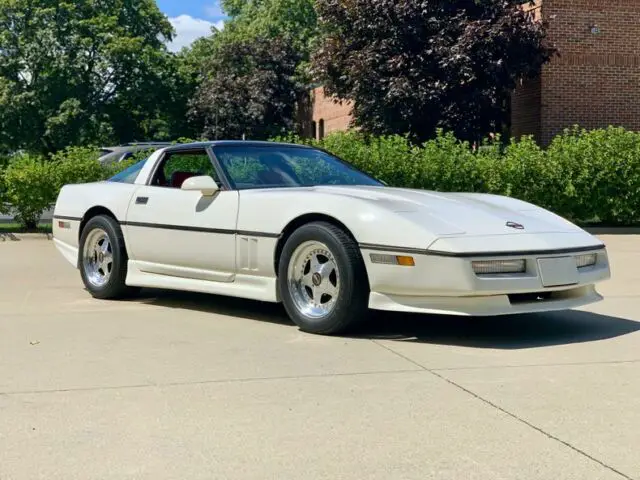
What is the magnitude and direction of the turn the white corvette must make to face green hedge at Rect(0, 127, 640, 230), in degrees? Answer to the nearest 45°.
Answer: approximately 135° to its left

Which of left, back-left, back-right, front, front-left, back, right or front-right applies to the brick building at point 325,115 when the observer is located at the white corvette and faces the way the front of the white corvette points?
back-left

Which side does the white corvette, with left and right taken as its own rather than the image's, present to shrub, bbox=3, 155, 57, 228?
back

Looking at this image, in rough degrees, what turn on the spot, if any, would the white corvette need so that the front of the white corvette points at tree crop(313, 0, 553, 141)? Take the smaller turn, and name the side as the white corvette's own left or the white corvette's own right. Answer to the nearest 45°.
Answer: approximately 135° to the white corvette's own left

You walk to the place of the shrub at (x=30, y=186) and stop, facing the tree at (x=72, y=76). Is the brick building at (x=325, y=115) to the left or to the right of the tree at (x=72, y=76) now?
right

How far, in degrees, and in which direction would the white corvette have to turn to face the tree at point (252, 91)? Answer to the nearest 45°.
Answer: approximately 135° to its left

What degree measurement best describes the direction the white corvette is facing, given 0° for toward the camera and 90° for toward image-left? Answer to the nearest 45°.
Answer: approximately 315°

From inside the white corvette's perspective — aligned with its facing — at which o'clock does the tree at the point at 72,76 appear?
The tree is roughly at 7 o'clock from the white corvette.
